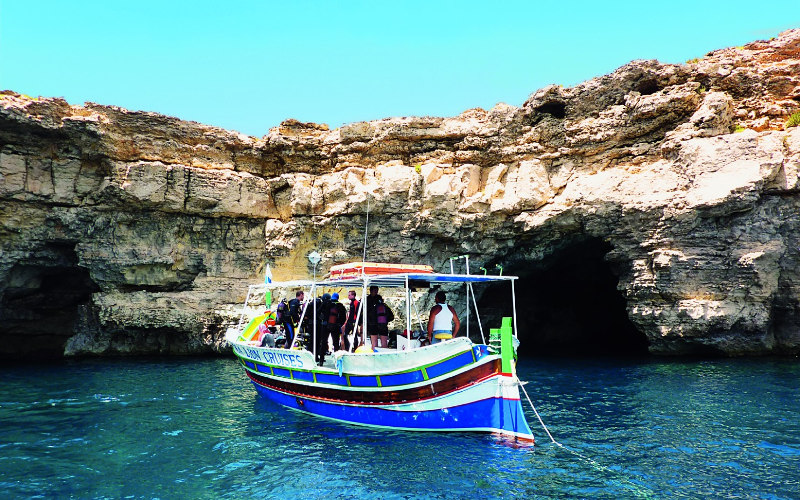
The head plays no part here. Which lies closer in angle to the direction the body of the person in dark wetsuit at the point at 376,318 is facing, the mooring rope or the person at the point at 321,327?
the person

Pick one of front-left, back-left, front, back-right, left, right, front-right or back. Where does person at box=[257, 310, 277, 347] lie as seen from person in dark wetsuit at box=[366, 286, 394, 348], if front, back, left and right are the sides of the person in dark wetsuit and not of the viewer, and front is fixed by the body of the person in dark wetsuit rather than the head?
front-left

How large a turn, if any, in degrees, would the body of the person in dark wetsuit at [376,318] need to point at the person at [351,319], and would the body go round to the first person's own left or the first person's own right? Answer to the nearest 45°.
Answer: approximately 45° to the first person's own left

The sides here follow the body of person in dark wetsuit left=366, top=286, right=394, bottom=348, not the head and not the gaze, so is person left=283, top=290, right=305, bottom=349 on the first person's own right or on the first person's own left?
on the first person's own left

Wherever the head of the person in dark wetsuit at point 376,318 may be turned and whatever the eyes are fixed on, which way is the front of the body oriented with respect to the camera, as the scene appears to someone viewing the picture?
away from the camera

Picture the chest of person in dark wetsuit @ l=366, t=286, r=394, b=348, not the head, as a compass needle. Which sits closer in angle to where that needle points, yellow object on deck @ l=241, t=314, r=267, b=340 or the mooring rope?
the yellow object on deck

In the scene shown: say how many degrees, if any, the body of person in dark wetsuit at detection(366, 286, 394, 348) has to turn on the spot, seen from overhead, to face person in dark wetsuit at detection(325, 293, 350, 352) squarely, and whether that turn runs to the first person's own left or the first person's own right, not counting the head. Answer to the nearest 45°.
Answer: approximately 45° to the first person's own left

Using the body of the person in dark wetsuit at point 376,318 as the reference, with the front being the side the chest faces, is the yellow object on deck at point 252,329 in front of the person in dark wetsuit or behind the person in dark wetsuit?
in front

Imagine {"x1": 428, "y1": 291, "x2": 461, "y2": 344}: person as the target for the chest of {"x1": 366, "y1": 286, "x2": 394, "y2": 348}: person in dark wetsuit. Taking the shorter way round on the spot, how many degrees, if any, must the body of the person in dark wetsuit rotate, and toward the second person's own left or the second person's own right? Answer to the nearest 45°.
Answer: approximately 135° to the second person's own right

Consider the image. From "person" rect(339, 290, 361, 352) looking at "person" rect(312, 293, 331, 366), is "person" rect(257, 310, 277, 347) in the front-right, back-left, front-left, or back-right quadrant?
front-right

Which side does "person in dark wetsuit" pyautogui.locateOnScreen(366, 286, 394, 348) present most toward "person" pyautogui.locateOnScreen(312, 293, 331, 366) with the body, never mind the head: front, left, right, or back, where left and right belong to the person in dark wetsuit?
left

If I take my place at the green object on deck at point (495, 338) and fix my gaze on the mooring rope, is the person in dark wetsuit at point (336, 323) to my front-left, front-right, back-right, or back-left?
back-right
